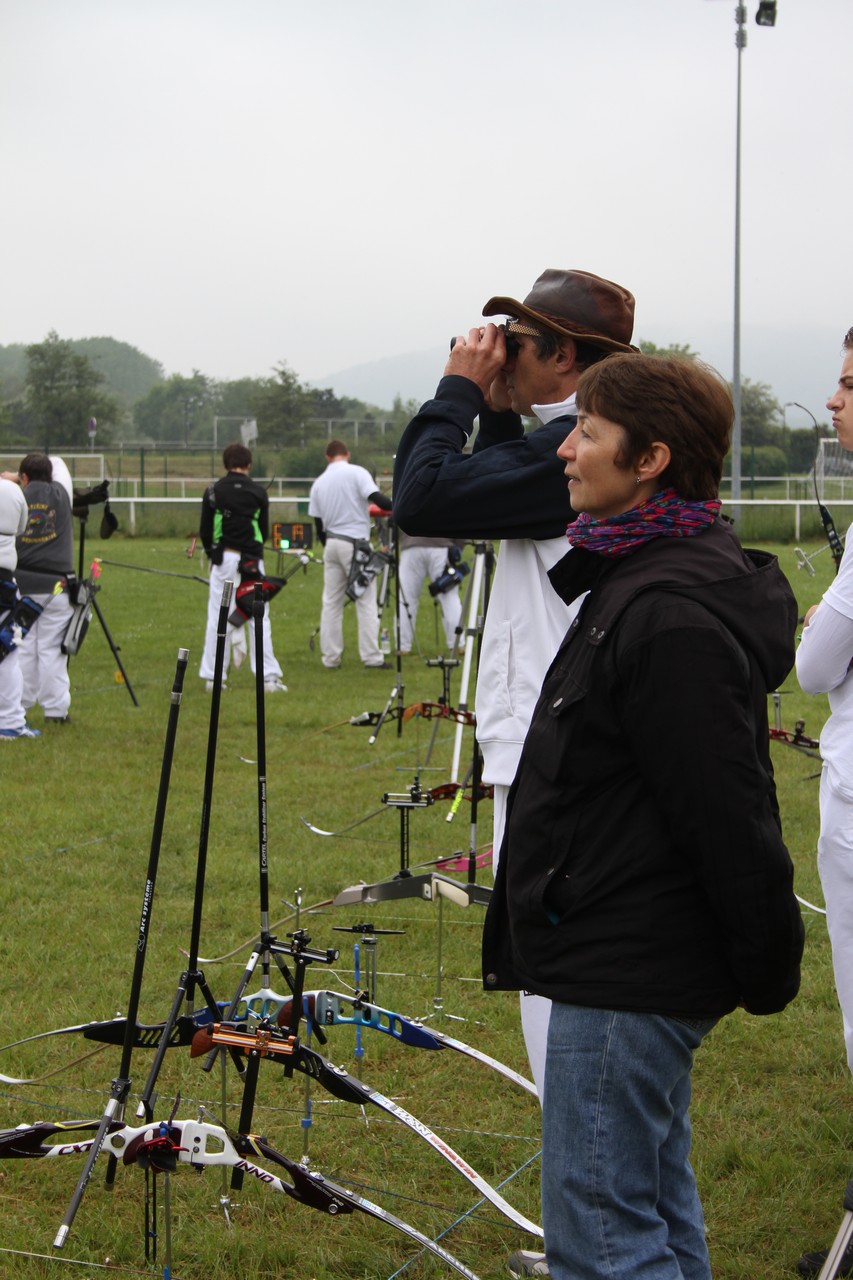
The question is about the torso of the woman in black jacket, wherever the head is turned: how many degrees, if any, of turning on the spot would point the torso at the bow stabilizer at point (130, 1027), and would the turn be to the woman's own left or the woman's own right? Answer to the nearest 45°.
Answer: approximately 45° to the woman's own right

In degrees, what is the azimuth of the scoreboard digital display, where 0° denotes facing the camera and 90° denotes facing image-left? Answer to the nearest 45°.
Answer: approximately 0°

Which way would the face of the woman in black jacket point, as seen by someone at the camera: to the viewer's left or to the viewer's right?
to the viewer's left

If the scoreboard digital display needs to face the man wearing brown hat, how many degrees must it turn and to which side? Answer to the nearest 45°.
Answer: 0° — it already faces them

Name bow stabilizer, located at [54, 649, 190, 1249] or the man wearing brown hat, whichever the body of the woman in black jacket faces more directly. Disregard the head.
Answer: the bow stabilizer

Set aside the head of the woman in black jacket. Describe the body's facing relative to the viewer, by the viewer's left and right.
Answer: facing to the left of the viewer

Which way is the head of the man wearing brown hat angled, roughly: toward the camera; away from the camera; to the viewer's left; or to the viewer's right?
to the viewer's left

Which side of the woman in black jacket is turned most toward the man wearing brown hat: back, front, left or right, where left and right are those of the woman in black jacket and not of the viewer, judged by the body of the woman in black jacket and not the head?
right

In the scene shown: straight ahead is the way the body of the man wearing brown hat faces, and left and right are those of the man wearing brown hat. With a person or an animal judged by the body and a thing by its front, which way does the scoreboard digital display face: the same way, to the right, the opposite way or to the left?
to the left

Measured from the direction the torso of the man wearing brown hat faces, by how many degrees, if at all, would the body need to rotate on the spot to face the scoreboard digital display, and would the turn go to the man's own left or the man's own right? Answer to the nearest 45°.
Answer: approximately 90° to the man's own right

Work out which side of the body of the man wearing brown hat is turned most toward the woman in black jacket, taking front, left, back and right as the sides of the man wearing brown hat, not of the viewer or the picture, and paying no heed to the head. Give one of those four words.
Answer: left

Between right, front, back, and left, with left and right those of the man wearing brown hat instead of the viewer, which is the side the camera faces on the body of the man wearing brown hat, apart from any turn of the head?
left
